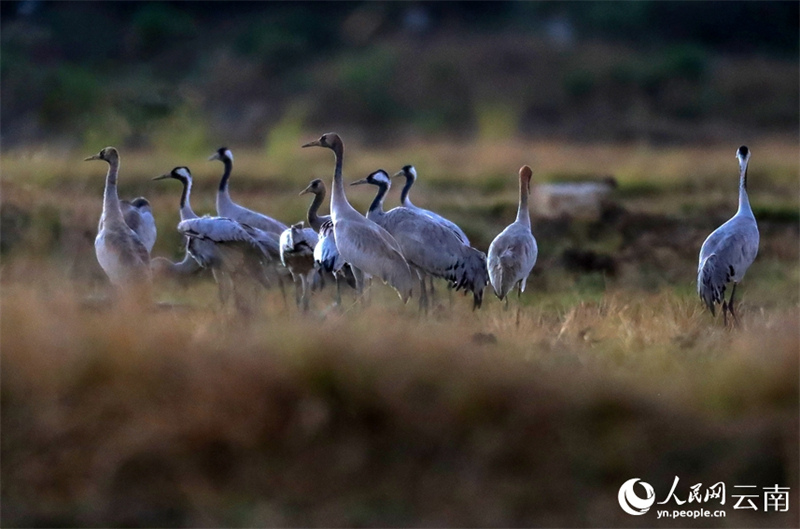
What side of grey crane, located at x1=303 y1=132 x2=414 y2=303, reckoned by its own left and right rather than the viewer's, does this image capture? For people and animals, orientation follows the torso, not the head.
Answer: left

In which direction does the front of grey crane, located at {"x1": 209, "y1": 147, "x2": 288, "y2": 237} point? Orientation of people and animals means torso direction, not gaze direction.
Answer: to the viewer's left

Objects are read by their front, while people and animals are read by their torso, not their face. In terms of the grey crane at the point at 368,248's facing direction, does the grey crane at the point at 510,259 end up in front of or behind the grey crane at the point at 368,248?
behind

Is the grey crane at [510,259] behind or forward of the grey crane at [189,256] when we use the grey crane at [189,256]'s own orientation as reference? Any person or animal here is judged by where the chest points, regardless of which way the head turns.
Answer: behind

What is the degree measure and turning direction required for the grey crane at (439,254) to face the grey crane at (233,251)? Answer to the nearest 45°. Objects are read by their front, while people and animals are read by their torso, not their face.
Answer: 0° — it already faces it

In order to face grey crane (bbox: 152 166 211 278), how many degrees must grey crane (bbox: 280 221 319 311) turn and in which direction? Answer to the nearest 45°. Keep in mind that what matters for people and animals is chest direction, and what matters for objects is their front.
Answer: approximately 45° to its left

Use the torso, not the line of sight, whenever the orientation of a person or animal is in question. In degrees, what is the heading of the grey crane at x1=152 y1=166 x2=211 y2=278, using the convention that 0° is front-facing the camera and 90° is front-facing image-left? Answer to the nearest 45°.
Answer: approximately 90°

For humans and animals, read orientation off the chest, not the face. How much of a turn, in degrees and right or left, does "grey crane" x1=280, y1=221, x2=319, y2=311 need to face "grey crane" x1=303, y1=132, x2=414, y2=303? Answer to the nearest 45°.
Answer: approximately 135° to its right

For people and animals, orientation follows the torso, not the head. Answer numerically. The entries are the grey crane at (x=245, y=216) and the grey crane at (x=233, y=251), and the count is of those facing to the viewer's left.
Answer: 2

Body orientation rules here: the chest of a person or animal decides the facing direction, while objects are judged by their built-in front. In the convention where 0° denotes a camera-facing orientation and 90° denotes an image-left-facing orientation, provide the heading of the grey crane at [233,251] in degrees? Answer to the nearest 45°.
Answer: approximately 90°
